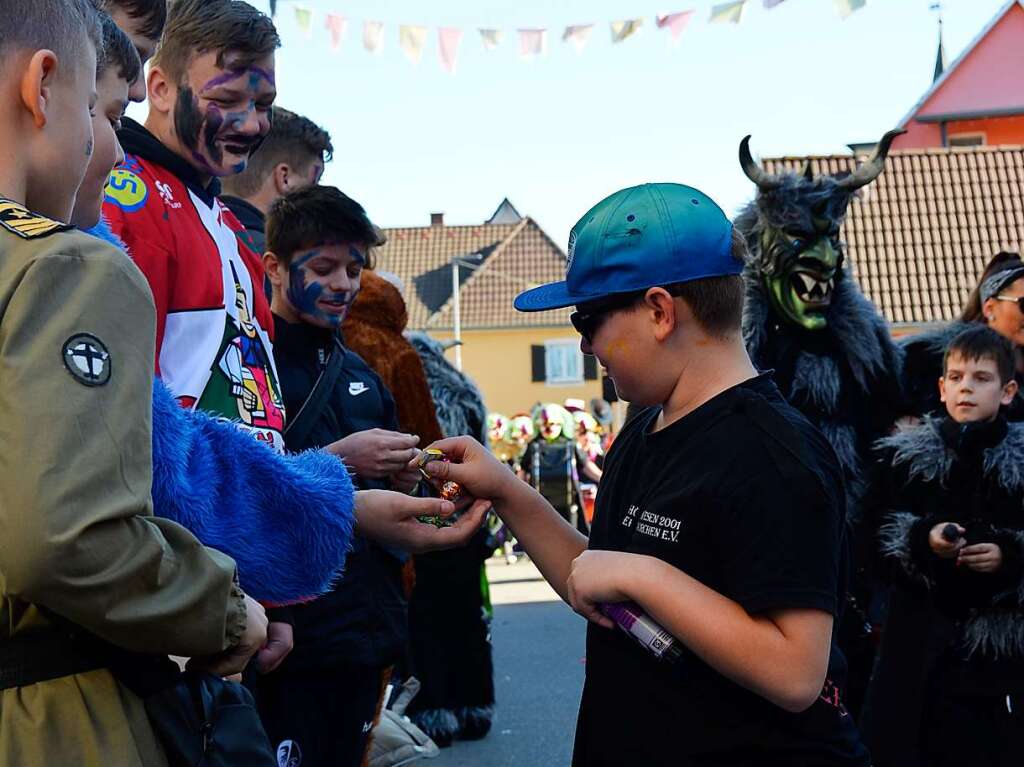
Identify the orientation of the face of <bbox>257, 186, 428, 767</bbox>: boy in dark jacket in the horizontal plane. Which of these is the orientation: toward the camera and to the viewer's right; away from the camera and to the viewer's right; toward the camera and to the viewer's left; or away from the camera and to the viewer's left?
toward the camera and to the viewer's right

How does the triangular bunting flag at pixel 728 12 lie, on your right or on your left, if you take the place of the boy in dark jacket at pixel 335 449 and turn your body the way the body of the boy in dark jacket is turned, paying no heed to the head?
on your left

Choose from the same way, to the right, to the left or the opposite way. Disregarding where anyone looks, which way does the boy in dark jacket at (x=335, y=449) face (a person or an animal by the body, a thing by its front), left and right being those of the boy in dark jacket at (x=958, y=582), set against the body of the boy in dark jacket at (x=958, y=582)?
to the left

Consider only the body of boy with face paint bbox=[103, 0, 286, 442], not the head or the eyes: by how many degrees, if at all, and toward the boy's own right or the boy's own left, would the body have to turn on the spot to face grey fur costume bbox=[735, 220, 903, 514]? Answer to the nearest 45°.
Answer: approximately 90° to the boy's own left

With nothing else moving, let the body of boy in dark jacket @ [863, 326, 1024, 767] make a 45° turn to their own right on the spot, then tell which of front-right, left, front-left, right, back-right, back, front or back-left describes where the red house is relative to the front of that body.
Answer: back-right

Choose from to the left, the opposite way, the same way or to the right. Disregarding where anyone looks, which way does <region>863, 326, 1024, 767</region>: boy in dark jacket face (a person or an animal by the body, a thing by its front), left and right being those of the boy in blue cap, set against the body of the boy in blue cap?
to the left

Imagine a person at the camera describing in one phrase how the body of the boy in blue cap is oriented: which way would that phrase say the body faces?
to the viewer's left

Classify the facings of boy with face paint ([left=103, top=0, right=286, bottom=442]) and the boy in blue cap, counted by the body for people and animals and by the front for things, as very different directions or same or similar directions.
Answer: very different directions

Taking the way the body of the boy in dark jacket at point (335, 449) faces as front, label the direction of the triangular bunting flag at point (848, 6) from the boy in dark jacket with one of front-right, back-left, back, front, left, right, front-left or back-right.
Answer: left

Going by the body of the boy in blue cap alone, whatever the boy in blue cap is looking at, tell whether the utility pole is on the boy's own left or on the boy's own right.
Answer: on the boy's own right

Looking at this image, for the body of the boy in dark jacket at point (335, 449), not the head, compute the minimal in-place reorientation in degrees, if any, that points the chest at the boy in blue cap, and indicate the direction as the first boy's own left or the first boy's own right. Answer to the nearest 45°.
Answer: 0° — they already face them

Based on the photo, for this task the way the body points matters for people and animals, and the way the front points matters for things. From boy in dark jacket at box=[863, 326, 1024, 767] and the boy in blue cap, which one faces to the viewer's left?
the boy in blue cap

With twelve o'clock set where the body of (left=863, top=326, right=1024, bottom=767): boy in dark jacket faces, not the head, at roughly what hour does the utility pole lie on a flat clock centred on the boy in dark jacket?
The utility pole is roughly at 5 o'clock from the boy in dark jacket.
